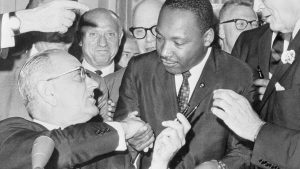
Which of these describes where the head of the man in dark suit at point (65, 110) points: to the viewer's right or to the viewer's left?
to the viewer's right

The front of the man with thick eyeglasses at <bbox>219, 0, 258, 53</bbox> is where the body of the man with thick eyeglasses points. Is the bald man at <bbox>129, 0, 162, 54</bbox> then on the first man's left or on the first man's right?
on the first man's right

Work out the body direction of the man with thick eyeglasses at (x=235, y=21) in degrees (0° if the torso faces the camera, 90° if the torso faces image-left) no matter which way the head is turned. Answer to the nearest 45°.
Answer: approximately 315°

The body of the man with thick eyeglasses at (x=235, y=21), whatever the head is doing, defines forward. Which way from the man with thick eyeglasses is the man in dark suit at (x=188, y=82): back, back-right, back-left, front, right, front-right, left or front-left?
front-right

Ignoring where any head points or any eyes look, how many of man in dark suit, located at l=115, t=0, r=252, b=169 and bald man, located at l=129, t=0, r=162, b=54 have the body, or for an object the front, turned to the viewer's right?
0

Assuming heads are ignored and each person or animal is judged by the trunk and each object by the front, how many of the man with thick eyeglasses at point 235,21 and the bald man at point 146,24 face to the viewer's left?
0

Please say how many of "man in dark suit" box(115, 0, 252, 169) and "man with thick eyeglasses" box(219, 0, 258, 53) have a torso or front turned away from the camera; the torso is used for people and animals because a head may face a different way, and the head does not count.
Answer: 0

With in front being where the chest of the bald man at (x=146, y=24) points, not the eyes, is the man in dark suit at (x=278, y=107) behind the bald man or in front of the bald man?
in front

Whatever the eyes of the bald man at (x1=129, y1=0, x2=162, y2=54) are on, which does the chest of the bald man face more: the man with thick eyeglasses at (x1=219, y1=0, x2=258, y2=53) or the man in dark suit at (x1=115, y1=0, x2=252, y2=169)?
the man in dark suit

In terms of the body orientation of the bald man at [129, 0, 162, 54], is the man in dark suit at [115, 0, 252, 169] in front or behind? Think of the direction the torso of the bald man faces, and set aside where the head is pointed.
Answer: in front

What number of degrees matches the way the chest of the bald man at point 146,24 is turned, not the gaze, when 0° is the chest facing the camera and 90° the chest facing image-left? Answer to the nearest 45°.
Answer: approximately 0°

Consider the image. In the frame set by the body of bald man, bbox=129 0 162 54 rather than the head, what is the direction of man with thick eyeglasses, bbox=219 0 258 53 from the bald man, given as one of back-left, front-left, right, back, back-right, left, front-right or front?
left

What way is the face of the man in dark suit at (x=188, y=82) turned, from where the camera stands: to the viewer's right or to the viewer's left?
to the viewer's left
